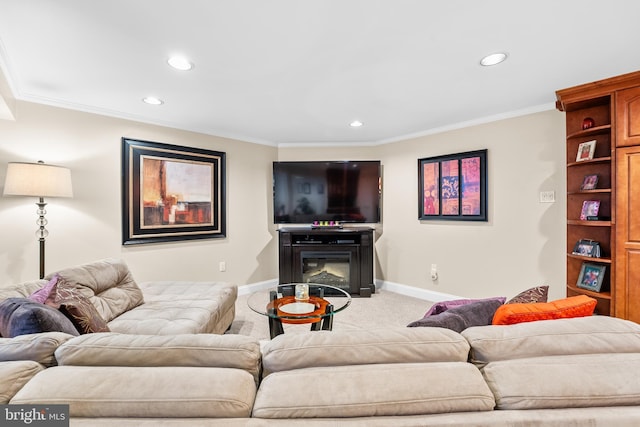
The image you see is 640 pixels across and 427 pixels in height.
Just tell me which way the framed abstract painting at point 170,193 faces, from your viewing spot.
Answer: facing the viewer and to the right of the viewer

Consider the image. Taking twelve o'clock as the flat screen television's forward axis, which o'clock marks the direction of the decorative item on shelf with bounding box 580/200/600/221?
The decorative item on shelf is roughly at 10 o'clock from the flat screen television.

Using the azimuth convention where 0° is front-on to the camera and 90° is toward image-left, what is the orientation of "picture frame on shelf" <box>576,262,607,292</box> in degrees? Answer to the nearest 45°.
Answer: approximately 45°

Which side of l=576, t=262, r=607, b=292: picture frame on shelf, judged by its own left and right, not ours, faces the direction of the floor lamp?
front

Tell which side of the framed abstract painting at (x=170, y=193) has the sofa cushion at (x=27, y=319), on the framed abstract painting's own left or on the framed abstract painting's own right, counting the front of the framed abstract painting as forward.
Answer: on the framed abstract painting's own right

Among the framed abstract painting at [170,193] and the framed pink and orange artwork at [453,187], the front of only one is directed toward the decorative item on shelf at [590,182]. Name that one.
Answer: the framed abstract painting

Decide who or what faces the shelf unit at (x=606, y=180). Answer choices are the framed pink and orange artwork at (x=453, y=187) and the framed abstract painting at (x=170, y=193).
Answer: the framed abstract painting

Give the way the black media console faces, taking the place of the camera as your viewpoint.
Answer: facing the viewer

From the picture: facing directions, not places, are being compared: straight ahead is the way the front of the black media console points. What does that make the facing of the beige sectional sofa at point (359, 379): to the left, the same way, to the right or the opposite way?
the opposite way

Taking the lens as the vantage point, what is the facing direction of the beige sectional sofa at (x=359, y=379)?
facing away from the viewer

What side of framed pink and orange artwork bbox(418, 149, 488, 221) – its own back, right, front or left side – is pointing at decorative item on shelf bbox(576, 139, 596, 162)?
left

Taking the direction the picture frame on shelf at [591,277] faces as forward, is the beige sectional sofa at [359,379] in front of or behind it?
in front

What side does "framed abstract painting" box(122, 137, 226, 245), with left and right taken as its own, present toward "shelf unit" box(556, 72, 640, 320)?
front

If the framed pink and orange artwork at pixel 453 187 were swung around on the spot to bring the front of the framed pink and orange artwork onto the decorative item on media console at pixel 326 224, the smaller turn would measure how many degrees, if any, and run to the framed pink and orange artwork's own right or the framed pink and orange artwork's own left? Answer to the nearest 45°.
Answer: approximately 45° to the framed pink and orange artwork's own right

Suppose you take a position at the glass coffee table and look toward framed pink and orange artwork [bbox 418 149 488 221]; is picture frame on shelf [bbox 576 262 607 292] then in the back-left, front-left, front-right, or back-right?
front-right

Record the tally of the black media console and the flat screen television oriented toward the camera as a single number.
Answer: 2

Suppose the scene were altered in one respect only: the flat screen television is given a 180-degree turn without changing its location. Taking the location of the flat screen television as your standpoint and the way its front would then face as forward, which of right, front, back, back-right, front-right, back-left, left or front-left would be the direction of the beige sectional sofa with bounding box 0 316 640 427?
back

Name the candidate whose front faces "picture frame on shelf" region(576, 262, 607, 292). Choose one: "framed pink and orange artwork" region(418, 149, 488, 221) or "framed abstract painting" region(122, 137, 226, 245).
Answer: the framed abstract painting

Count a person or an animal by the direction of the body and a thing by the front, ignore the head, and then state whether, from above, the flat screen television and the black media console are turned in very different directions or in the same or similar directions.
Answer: same or similar directions
